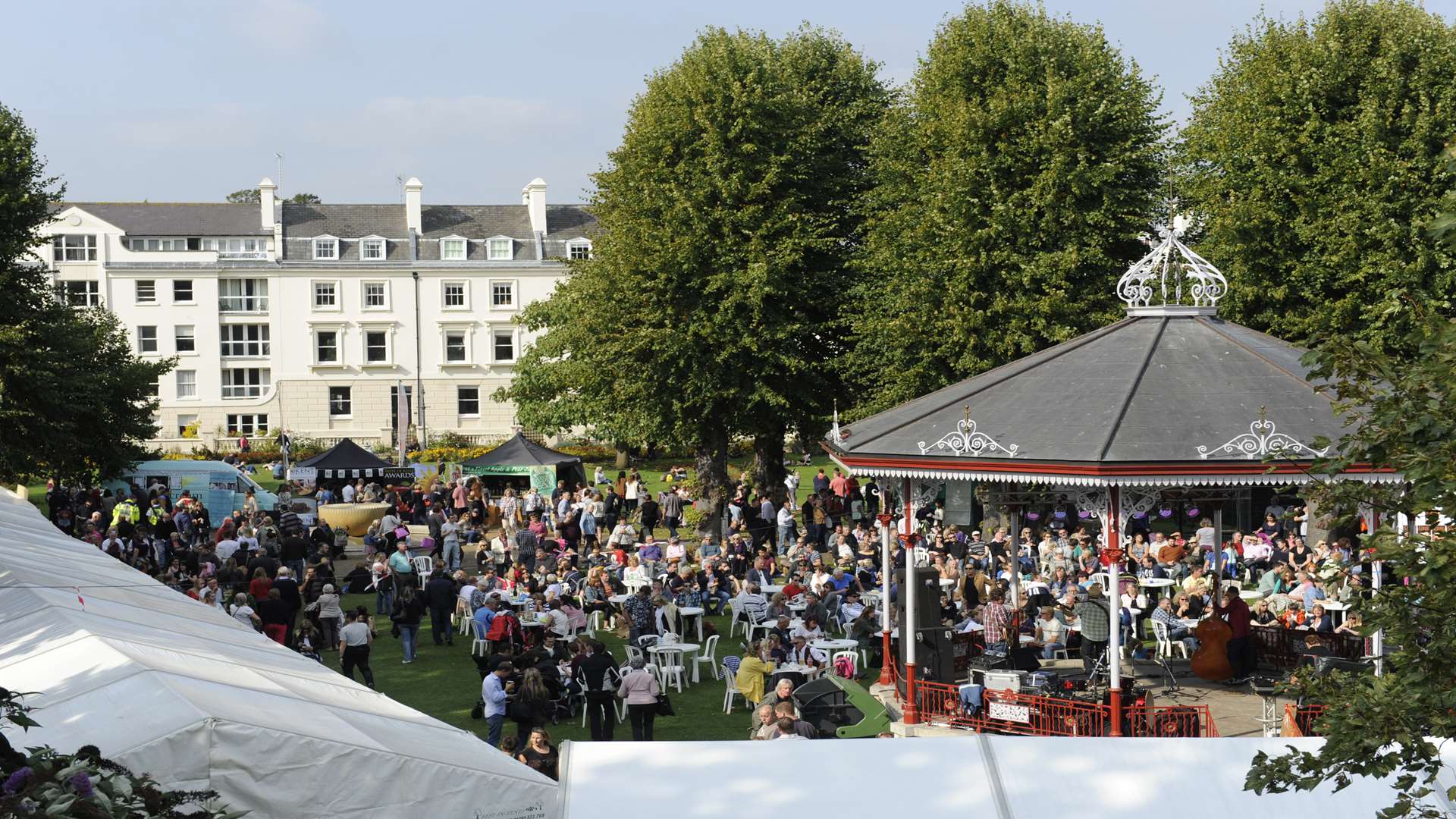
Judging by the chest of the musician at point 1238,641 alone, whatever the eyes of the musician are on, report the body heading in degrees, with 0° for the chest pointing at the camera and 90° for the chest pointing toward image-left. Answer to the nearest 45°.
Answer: approximately 135°

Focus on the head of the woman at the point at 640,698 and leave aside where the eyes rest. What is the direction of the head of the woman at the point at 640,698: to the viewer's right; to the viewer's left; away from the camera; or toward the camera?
away from the camera

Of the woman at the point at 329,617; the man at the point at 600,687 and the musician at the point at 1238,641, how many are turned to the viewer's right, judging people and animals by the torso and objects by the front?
0

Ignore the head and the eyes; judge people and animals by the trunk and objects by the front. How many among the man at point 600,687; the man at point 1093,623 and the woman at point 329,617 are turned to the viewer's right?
0

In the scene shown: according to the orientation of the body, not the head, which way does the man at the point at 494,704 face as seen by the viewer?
to the viewer's right

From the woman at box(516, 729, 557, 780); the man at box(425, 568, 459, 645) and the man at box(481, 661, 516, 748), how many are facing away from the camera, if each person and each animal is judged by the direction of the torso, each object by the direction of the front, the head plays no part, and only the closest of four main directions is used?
1

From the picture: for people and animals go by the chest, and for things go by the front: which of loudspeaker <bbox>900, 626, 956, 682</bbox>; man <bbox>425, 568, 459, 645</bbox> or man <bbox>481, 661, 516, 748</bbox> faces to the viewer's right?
man <bbox>481, 661, 516, 748</bbox>

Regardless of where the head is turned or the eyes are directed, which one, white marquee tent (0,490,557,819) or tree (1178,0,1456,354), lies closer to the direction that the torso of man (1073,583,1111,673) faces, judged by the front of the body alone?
the tree

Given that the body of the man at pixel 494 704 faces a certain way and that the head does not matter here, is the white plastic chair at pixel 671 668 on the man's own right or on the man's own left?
on the man's own left

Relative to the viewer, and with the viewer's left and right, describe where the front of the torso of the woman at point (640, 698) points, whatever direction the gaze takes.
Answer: facing away from the viewer

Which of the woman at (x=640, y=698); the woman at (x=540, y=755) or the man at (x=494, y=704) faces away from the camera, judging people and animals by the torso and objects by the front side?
the woman at (x=640, y=698)

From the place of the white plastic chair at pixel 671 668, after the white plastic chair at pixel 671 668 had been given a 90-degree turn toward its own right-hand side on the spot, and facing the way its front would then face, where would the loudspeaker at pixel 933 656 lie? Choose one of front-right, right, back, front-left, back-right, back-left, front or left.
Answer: front-right
